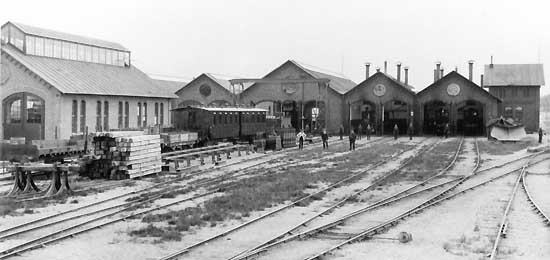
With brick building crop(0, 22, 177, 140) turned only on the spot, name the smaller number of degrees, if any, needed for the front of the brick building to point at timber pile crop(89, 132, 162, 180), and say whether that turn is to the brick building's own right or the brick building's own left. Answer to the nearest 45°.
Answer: approximately 45° to the brick building's own left

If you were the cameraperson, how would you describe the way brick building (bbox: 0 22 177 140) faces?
facing the viewer and to the left of the viewer

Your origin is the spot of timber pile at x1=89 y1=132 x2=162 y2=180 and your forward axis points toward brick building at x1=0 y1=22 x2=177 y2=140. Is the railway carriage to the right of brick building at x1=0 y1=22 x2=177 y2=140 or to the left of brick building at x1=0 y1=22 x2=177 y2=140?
right

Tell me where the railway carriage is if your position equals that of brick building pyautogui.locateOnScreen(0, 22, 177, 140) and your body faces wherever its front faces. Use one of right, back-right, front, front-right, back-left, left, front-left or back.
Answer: left

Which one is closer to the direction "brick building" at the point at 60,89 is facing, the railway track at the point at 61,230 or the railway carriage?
the railway track

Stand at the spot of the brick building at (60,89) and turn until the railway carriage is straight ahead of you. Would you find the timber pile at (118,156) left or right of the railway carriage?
right

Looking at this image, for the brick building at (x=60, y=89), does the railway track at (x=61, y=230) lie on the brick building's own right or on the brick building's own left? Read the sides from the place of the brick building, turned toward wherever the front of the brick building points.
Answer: on the brick building's own left

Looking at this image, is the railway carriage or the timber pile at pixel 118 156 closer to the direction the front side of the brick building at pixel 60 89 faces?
the timber pile
